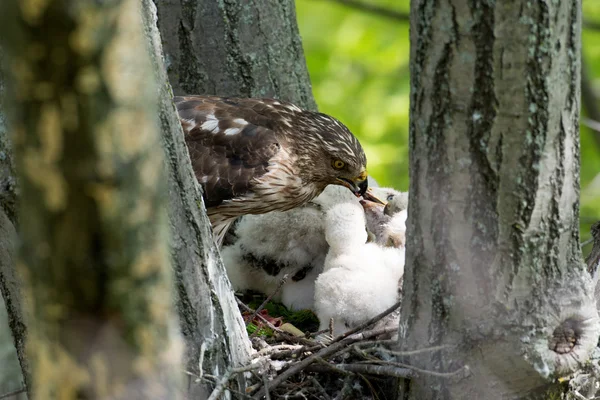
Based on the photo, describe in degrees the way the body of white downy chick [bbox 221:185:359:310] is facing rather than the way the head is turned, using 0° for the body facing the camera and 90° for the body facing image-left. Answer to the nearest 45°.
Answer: approximately 270°

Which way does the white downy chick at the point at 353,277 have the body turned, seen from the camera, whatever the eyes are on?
away from the camera

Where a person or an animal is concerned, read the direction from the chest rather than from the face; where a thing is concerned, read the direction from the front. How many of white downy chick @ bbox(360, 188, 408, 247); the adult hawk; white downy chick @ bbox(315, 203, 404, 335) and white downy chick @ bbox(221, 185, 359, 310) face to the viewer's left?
1

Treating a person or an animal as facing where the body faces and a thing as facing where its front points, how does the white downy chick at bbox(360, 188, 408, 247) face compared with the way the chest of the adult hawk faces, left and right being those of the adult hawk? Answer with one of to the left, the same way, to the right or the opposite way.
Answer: the opposite way

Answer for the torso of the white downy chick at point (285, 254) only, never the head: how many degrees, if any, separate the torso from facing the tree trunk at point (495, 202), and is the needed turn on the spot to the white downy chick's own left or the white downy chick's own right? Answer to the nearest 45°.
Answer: approximately 90° to the white downy chick's own right

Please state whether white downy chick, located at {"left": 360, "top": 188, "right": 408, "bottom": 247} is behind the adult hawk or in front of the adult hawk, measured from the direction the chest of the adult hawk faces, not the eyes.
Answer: in front

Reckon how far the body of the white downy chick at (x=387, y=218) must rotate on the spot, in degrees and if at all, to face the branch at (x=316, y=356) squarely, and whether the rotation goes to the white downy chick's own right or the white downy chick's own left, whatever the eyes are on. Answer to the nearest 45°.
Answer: approximately 90° to the white downy chick's own left

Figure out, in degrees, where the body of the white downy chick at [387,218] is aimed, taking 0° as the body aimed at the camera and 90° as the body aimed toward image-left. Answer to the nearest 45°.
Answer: approximately 90°

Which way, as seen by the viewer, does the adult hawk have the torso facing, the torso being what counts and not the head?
to the viewer's right
